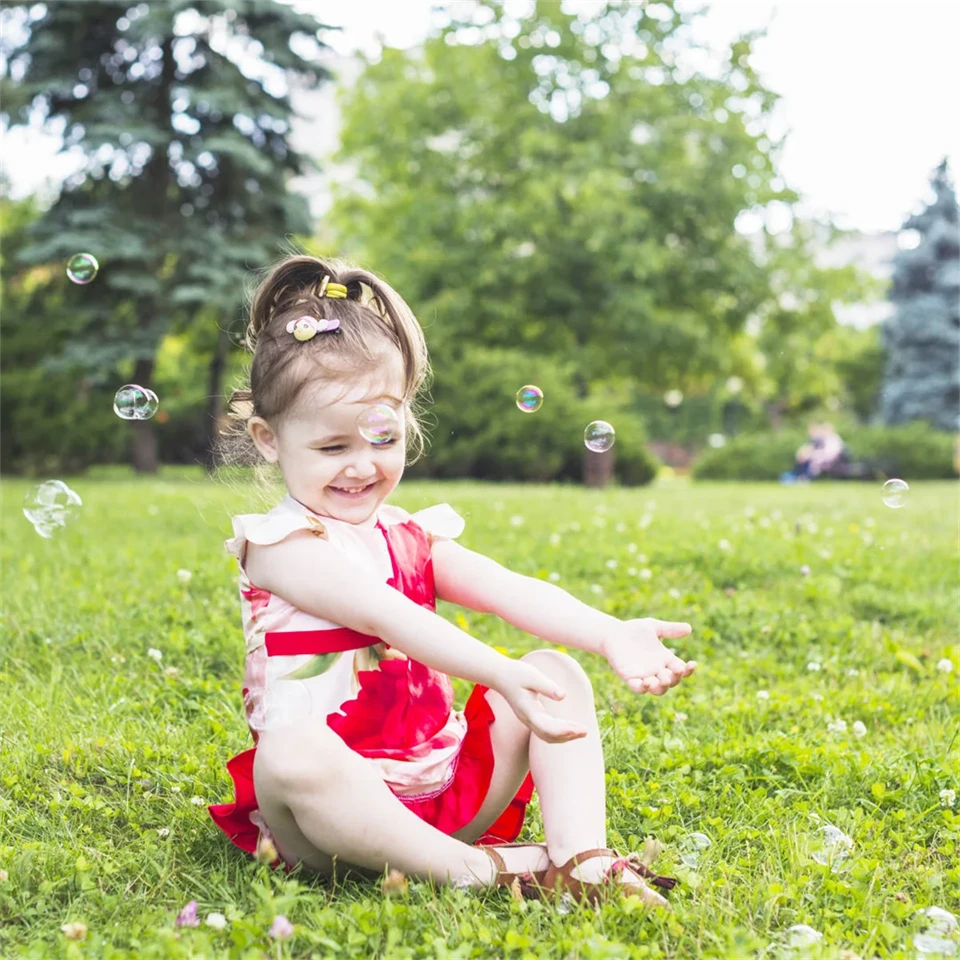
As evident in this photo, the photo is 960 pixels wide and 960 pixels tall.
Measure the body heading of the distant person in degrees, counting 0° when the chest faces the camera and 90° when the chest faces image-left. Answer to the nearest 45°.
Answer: approximately 90°

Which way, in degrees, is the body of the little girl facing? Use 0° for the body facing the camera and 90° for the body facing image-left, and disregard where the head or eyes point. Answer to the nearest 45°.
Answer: approximately 315°

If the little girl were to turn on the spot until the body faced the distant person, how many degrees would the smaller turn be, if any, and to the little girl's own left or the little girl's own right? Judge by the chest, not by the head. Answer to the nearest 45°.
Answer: approximately 135° to the little girl's own left

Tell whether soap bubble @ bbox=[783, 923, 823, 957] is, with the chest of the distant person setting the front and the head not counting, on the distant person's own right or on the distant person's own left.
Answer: on the distant person's own left

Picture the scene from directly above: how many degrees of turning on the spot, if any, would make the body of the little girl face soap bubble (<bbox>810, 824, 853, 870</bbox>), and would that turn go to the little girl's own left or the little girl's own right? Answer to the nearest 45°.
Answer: approximately 45° to the little girl's own left

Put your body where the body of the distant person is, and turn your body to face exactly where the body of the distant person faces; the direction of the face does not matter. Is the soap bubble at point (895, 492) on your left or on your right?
on your left
